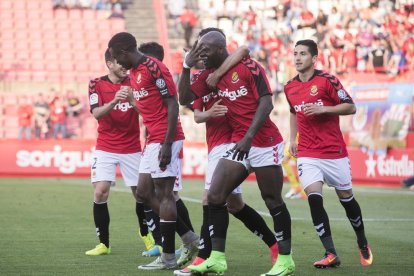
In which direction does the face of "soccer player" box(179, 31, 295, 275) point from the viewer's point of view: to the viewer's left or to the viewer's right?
to the viewer's left

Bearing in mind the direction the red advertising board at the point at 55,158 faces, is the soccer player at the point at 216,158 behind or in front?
in front

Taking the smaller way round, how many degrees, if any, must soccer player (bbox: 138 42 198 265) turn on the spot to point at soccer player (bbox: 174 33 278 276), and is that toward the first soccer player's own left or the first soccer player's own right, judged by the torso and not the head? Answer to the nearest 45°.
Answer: approximately 90° to the first soccer player's own left

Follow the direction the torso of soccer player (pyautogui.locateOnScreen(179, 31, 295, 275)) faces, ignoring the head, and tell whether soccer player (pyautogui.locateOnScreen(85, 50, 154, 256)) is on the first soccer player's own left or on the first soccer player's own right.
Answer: on the first soccer player's own right

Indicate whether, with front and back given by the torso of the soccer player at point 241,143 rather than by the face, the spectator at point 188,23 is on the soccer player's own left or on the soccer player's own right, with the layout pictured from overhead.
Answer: on the soccer player's own right

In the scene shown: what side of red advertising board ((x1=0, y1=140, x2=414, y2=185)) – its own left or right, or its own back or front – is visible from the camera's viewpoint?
front

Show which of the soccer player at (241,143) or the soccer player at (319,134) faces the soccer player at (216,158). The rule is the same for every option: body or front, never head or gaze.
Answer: the soccer player at (319,134)

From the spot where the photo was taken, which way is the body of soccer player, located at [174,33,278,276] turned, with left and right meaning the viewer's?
facing the viewer and to the left of the viewer

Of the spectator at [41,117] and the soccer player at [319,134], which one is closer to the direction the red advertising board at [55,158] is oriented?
the soccer player

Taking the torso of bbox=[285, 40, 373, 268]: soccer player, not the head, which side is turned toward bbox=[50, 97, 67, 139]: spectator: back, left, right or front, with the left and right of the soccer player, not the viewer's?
right

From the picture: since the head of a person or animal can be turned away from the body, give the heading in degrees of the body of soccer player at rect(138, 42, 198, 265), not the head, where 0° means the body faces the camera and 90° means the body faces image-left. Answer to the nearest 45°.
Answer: approximately 45°

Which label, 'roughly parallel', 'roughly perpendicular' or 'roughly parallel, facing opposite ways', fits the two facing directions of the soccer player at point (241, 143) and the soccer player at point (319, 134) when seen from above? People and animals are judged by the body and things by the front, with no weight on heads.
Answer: roughly parallel

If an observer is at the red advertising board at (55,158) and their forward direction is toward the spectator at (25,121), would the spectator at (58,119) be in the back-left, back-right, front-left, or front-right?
front-right

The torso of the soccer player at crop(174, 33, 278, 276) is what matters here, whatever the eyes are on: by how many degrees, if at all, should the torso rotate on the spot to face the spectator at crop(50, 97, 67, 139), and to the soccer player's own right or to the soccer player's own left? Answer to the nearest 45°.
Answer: approximately 135° to the soccer player's own right
